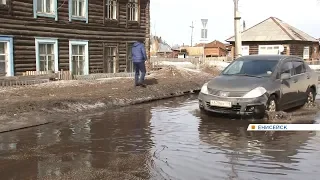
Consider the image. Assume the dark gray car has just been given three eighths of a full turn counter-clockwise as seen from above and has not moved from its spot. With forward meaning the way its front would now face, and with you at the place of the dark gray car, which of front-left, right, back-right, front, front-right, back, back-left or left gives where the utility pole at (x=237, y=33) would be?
left

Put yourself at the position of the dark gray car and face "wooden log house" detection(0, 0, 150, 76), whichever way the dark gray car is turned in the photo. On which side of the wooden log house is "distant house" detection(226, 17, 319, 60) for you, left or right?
right

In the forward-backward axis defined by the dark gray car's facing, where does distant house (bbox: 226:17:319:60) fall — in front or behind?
behind

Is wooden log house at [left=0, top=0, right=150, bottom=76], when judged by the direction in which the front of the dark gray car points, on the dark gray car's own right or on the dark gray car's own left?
on the dark gray car's own right

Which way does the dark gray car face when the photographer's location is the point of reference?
facing the viewer and to the left of the viewer
